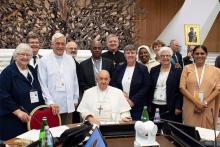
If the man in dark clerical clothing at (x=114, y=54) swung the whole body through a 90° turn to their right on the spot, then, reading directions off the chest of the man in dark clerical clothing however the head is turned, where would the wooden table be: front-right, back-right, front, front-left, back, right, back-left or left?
left

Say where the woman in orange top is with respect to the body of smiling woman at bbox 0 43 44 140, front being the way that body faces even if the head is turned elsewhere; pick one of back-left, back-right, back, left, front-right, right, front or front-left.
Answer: front-left

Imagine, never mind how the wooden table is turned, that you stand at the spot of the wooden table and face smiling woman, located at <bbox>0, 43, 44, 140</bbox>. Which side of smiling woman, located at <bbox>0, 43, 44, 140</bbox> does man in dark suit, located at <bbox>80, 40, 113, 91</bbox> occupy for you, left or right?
right

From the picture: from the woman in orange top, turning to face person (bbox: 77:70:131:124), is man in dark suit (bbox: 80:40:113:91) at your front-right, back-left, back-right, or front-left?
front-right

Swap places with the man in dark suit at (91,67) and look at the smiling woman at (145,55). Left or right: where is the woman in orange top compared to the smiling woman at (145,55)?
right

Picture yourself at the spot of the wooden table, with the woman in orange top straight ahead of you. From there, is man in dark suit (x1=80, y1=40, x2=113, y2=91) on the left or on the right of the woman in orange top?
left

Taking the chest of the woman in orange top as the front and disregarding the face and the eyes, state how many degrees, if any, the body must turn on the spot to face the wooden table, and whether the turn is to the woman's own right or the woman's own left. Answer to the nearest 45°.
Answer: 0° — they already face it

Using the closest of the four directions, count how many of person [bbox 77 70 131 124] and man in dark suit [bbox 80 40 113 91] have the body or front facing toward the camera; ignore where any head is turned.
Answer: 2

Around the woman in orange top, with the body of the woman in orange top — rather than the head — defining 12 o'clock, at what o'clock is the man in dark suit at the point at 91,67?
The man in dark suit is roughly at 3 o'clock from the woman in orange top.

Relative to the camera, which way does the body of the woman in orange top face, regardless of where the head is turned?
toward the camera

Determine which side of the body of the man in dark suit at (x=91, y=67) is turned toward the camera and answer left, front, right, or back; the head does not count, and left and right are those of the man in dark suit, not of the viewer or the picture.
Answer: front

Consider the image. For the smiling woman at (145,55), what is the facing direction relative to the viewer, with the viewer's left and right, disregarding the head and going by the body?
facing the viewer

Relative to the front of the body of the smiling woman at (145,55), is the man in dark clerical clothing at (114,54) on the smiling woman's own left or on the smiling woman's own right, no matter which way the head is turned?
on the smiling woman's own right

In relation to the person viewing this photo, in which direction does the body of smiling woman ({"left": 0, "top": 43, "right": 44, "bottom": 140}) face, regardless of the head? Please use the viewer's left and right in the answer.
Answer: facing the viewer and to the right of the viewer
